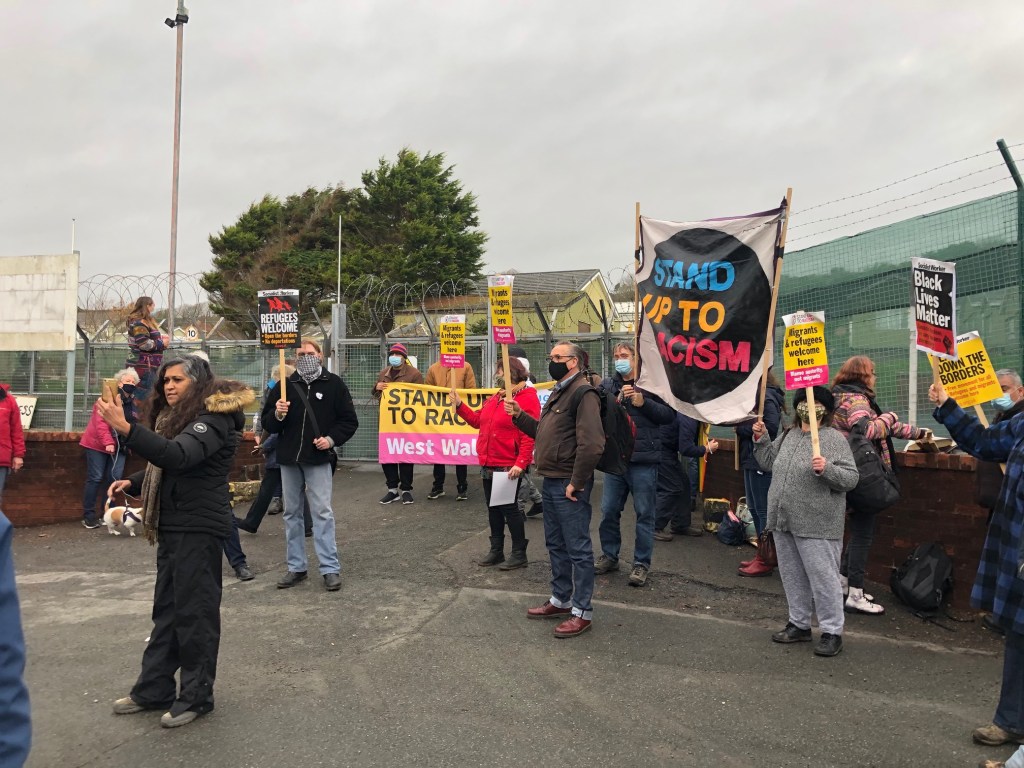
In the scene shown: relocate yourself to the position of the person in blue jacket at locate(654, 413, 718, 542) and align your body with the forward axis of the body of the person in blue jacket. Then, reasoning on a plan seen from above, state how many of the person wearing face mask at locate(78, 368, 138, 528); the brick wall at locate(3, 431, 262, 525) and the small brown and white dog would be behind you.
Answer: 3

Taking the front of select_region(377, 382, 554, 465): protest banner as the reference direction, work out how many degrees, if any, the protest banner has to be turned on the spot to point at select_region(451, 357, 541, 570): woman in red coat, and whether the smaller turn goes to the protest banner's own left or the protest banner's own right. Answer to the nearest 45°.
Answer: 0° — it already faces them

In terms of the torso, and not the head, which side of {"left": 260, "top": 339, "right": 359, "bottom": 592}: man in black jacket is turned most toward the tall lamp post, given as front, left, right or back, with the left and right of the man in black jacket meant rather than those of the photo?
back

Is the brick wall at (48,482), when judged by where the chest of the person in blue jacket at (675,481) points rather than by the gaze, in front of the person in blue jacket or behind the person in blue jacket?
behind

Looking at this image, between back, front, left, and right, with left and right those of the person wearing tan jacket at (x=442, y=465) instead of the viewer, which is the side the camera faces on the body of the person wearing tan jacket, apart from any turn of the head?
front

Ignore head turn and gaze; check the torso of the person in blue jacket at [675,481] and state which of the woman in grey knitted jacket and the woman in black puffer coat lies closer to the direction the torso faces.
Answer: the woman in grey knitted jacket

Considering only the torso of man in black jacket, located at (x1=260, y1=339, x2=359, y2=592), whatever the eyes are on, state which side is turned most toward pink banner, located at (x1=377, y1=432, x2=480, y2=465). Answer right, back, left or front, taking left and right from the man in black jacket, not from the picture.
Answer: back

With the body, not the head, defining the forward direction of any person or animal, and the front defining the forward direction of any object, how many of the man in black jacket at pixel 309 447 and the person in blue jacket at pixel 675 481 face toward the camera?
1

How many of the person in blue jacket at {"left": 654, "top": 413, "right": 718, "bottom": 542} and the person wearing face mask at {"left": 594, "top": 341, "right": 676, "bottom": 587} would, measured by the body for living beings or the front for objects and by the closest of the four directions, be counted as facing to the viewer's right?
1

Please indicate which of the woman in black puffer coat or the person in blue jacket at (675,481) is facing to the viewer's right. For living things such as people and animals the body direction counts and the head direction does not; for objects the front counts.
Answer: the person in blue jacket

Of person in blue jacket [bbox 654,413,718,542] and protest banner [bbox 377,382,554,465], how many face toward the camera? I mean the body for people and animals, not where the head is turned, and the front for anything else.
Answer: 1

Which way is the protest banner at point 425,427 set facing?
toward the camera

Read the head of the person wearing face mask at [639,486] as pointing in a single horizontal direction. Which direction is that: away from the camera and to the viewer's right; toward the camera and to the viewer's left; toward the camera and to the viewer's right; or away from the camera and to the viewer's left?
toward the camera and to the viewer's left
